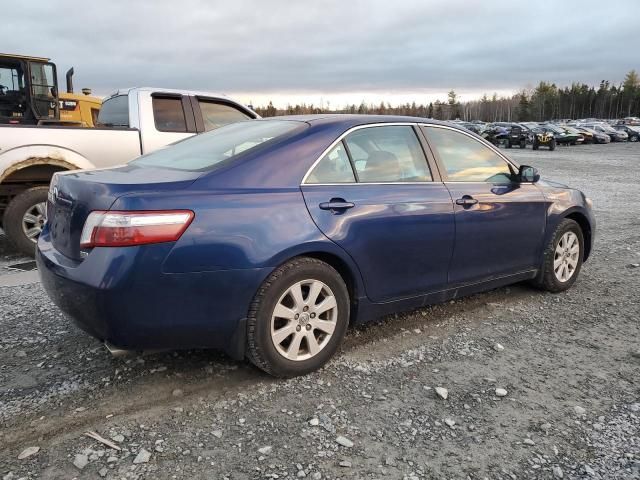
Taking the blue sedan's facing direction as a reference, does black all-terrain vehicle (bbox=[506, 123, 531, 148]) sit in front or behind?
in front

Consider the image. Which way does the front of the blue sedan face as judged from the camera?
facing away from the viewer and to the right of the viewer

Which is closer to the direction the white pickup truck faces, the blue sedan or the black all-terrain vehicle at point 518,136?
the black all-terrain vehicle

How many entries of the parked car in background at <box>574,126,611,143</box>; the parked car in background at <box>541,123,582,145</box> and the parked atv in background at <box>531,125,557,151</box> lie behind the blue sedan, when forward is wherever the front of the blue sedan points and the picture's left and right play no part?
0

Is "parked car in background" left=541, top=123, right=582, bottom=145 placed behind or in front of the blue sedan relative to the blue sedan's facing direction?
in front

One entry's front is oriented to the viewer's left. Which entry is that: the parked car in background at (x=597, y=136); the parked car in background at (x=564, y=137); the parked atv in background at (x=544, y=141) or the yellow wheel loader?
the yellow wheel loader

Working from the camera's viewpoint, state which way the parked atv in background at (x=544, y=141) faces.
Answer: facing the viewer and to the right of the viewer

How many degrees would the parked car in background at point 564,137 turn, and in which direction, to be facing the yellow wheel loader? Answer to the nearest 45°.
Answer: approximately 45° to its right

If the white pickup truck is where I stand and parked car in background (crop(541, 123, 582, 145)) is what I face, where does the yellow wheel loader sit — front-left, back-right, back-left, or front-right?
front-left

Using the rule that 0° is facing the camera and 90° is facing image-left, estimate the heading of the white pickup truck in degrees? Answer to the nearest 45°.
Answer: approximately 225°

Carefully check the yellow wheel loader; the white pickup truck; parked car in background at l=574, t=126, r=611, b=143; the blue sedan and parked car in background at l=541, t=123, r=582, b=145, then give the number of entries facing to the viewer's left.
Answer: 1

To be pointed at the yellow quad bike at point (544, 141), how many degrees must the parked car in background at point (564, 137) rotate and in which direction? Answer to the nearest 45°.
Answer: approximately 45° to its right

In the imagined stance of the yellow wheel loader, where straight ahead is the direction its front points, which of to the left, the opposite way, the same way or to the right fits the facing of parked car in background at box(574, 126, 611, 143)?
to the left

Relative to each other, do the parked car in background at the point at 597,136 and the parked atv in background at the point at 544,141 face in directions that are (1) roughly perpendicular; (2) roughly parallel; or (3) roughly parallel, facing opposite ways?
roughly parallel

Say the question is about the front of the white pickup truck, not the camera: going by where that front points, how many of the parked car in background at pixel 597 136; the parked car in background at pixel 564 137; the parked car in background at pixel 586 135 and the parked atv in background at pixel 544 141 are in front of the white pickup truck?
4

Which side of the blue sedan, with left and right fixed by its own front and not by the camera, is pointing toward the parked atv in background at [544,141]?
front

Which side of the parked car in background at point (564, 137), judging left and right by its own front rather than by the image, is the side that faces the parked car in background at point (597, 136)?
left

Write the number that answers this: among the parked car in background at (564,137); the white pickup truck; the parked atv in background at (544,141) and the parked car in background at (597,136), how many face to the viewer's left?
0

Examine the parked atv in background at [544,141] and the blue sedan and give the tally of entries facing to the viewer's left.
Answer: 0

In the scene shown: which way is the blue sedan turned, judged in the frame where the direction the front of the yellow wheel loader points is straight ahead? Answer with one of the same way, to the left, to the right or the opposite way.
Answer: the opposite way
